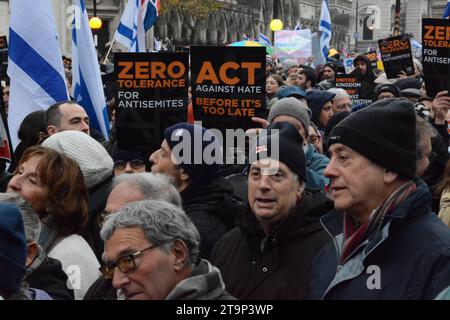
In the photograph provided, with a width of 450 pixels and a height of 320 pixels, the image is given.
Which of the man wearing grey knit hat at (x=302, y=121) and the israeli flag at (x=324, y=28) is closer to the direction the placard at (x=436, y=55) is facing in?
the man wearing grey knit hat

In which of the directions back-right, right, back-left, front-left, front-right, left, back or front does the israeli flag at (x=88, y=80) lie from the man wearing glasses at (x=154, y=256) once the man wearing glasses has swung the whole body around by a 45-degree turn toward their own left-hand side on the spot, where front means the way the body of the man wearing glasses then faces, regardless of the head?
back

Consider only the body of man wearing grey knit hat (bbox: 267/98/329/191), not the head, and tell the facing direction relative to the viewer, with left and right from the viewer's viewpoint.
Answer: facing the viewer and to the left of the viewer

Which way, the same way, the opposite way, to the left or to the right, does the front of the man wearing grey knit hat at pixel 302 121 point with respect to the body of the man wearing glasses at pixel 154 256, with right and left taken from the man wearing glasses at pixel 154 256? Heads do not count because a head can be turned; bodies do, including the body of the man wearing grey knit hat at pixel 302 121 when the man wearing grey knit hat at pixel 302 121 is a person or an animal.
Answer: the same way

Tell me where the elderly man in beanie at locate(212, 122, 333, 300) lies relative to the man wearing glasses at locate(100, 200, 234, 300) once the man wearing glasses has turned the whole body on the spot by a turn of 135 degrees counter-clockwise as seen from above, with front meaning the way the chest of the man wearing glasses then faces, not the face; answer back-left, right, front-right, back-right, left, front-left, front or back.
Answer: front-left

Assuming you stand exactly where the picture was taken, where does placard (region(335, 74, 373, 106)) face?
facing the viewer

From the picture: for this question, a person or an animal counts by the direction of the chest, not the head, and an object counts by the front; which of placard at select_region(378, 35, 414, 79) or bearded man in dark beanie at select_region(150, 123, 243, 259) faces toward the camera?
the placard

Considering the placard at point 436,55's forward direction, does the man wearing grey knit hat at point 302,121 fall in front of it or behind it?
in front

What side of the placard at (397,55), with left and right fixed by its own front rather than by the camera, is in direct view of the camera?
front

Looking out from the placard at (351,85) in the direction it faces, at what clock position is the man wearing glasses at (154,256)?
The man wearing glasses is roughly at 12 o'clock from the placard.

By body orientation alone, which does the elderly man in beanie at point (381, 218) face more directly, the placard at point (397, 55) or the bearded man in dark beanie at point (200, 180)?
the bearded man in dark beanie
